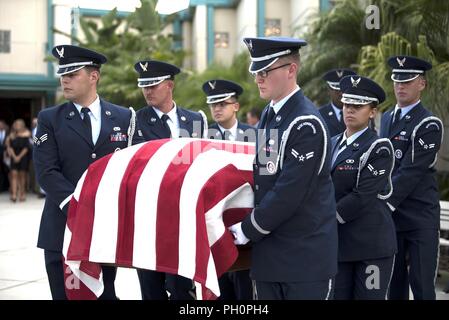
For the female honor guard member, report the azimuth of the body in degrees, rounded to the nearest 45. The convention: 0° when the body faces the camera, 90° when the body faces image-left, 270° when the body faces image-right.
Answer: approximately 45°

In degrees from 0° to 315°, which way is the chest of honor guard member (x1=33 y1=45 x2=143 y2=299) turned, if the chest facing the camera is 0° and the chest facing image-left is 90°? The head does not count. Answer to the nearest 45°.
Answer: approximately 0°

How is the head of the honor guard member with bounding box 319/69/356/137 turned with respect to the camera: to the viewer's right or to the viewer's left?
to the viewer's left

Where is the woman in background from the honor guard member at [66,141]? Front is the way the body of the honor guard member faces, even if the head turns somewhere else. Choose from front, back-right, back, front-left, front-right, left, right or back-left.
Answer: back
